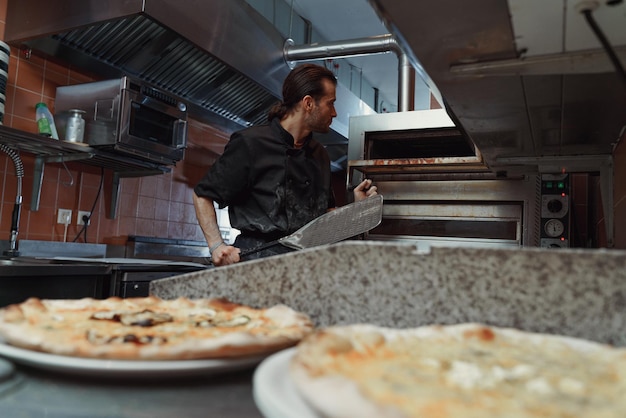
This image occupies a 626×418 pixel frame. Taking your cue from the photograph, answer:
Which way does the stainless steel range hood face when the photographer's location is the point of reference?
facing the viewer and to the right of the viewer

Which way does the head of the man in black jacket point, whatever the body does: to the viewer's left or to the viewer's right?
to the viewer's right

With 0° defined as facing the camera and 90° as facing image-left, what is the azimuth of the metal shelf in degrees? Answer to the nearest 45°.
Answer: approximately 315°

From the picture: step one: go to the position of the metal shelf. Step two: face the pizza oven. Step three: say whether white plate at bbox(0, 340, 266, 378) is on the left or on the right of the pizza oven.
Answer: right

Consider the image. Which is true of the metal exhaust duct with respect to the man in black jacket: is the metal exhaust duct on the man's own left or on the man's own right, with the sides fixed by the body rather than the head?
on the man's own left

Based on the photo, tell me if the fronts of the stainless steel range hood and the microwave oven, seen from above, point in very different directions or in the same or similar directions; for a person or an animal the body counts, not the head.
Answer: same or similar directions

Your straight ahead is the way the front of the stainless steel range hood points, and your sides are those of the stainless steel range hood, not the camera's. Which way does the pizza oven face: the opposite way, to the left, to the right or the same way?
to the right

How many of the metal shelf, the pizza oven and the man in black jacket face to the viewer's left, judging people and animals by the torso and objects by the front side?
0

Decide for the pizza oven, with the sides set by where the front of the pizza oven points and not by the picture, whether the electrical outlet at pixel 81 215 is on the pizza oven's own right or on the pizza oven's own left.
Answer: on the pizza oven's own right

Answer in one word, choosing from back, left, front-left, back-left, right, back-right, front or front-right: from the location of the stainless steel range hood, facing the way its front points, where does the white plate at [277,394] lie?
front-right

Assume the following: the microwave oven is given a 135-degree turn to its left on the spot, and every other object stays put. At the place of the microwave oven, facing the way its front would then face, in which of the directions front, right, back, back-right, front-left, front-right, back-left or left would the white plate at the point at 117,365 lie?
back

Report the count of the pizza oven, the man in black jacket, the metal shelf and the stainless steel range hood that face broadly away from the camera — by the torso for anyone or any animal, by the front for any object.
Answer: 0

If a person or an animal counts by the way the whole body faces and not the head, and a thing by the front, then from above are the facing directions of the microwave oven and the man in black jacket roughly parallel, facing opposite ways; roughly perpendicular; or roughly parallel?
roughly parallel

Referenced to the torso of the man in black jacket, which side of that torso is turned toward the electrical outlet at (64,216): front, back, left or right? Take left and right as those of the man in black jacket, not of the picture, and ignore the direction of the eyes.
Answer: back
